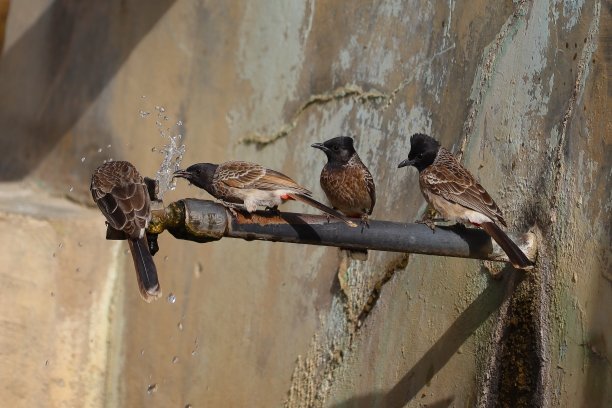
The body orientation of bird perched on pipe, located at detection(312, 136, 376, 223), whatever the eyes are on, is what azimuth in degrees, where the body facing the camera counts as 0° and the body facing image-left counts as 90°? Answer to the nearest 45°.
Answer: approximately 45°

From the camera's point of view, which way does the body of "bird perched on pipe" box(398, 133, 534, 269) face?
to the viewer's left

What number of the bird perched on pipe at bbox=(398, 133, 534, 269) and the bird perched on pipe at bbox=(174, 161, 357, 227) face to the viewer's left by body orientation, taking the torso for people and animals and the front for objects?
2

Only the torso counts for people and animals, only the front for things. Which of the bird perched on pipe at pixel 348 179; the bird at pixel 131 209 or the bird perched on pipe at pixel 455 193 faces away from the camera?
the bird

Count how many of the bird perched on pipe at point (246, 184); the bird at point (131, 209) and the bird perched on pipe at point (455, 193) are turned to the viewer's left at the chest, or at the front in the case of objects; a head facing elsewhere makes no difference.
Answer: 2

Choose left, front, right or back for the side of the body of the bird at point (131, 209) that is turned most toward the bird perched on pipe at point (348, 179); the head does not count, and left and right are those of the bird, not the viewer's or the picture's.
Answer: right

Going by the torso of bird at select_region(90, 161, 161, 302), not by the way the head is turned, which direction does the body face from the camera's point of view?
away from the camera

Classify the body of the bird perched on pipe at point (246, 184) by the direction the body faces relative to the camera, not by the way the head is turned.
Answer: to the viewer's left

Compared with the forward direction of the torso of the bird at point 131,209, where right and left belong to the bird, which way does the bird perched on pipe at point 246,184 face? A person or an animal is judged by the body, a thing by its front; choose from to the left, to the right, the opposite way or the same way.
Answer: to the left
